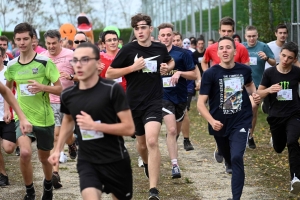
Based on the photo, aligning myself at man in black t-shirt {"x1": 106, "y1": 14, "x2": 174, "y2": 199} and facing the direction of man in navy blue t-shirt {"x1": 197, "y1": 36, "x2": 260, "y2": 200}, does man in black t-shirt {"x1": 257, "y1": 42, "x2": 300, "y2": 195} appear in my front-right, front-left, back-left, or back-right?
front-left

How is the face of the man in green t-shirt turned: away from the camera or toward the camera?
toward the camera

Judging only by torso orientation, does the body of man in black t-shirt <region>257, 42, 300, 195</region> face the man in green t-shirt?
no

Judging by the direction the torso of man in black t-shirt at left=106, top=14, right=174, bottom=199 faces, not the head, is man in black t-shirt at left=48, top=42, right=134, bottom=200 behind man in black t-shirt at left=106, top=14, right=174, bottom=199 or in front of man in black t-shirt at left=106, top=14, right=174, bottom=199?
in front

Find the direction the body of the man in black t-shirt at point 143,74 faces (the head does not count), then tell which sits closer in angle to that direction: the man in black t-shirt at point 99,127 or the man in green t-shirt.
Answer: the man in black t-shirt

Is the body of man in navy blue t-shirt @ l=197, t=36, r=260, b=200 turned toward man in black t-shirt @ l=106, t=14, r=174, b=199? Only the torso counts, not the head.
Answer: no

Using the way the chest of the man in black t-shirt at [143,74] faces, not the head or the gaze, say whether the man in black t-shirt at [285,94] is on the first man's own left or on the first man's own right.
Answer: on the first man's own left

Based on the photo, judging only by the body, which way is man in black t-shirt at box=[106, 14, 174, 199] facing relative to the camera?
toward the camera

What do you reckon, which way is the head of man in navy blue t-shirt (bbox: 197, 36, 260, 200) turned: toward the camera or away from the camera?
toward the camera

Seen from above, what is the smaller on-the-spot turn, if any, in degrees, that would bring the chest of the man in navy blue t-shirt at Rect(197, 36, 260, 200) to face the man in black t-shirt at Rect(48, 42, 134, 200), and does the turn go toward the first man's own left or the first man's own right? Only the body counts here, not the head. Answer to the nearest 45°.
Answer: approximately 45° to the first man's own right

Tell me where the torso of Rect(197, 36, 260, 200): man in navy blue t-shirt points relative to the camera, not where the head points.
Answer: toward the camera

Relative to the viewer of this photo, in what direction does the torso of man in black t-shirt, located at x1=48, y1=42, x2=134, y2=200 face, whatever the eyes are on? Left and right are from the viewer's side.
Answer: facing the viewer and to the left of the viewer
